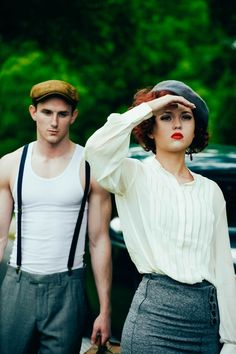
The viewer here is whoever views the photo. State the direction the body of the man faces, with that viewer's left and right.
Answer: facing the viewer

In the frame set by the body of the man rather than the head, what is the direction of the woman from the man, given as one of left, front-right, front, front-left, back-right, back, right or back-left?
front-left
